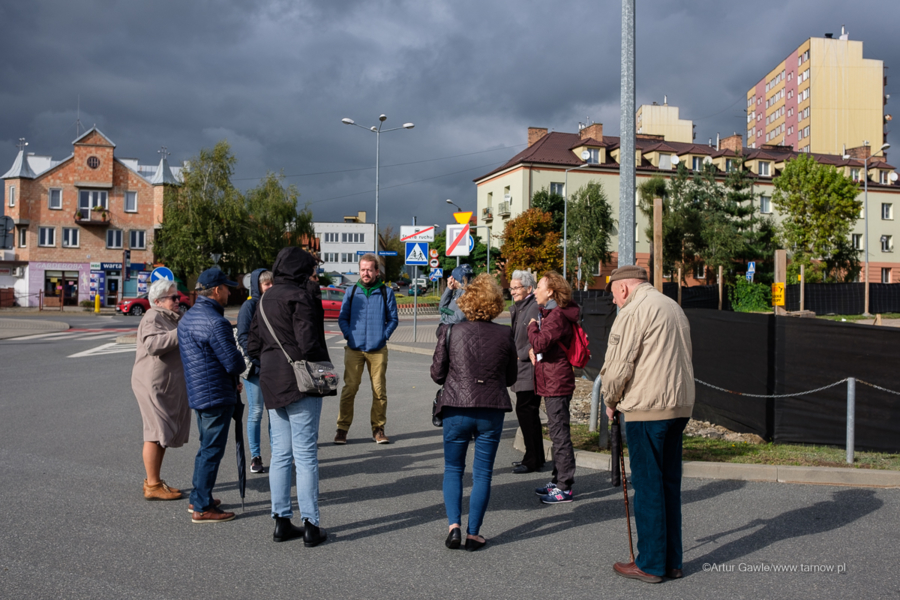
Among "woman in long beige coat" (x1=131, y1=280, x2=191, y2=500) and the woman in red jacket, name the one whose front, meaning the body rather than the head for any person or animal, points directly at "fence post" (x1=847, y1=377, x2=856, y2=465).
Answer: the woman in long beige coat

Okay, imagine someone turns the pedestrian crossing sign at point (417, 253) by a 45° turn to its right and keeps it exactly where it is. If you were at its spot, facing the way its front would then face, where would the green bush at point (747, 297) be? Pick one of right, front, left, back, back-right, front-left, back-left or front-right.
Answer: back

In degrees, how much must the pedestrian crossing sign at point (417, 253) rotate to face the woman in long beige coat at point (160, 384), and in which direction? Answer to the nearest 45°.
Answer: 0° — it already faces them

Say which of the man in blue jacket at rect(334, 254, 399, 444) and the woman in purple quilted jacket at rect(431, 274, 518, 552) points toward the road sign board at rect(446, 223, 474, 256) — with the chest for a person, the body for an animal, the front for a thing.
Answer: the woman in purple quilted jacket

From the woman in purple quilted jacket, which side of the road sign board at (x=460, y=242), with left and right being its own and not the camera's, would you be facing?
front

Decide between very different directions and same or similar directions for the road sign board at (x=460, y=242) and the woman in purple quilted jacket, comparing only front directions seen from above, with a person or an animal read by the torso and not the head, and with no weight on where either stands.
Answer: very different directions

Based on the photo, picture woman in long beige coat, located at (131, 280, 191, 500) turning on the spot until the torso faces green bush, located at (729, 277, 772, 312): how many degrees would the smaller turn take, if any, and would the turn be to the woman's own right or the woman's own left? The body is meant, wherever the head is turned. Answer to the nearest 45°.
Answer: approximately 45° to the woman's own left

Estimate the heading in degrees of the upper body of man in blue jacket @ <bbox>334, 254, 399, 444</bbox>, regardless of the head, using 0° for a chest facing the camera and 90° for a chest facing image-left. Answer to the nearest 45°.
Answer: approximately 0°

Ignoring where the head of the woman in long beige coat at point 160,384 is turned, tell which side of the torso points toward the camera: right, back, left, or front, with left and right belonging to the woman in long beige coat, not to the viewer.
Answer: right

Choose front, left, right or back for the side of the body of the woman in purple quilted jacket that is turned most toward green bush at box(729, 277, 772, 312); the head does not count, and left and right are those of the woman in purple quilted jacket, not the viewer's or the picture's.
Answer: front

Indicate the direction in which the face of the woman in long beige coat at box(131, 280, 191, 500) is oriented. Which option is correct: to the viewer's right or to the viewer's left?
to the viewer's right

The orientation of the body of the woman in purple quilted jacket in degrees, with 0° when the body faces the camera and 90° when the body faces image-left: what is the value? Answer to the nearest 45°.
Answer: approximately 180°

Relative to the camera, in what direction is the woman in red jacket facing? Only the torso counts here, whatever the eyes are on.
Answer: to the viewer's left

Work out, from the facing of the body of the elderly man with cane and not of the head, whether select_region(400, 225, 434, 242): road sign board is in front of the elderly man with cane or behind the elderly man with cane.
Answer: in front
